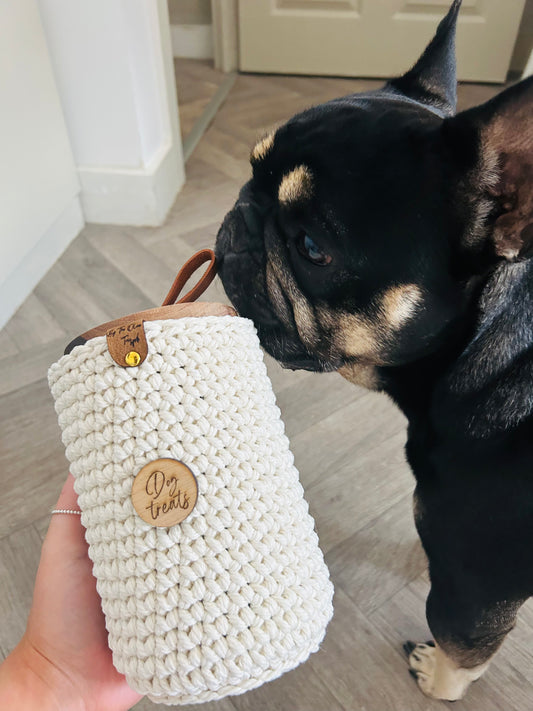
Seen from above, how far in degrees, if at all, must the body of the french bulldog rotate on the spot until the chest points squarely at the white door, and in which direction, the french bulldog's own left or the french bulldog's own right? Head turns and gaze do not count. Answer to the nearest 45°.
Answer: approximately 90° to the french bulldog's own right

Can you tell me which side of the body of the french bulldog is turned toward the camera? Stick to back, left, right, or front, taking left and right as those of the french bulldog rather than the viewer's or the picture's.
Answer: left
